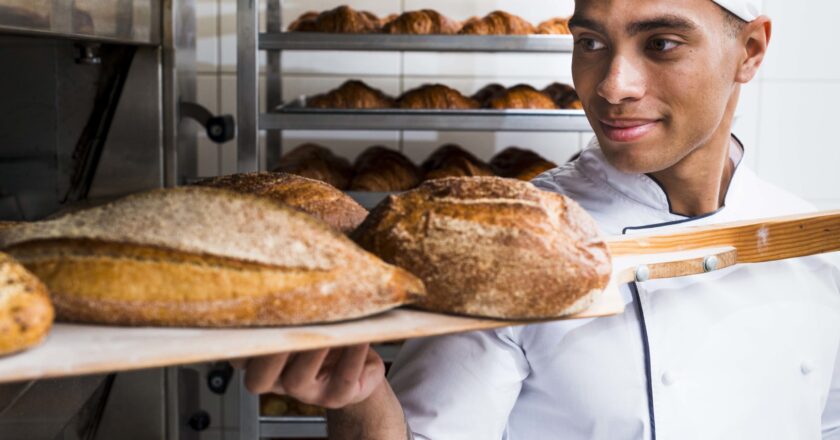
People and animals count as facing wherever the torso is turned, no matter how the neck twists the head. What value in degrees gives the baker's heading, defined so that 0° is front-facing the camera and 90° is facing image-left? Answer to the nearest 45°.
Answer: approximately 0°

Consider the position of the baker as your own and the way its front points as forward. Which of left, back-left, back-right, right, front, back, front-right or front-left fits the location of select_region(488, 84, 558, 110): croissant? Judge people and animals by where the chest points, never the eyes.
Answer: back

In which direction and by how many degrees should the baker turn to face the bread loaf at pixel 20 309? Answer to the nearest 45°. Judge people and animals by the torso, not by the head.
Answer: approximately 45° to its right

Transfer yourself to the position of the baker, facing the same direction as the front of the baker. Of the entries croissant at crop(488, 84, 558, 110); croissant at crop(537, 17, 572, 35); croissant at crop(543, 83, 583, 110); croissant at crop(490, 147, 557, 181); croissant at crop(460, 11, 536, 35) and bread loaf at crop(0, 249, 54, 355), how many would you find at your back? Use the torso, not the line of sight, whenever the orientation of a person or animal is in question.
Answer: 5

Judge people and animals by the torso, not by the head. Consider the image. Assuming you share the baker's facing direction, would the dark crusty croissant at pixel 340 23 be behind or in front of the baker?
behind

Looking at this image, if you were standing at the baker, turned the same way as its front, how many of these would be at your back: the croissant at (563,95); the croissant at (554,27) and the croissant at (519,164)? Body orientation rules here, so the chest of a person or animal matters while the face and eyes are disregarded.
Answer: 3

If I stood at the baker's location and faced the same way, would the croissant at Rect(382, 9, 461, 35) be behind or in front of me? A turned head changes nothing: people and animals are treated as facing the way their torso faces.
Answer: behind

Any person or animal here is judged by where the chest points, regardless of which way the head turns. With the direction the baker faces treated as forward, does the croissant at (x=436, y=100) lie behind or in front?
behind

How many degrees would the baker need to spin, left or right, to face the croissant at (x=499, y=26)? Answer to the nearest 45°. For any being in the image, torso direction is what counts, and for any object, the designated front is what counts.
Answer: approximately 180°

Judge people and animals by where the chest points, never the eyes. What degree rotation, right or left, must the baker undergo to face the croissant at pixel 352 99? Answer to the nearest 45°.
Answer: approximately 135° to its right
